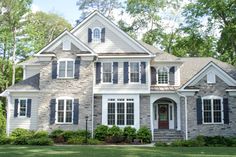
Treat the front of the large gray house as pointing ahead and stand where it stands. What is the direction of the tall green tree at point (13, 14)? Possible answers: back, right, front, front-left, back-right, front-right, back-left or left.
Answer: back-right

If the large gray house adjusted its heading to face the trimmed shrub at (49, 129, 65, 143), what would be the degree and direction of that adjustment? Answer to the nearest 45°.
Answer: approximately 90° to its right

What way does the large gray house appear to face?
toward the camera

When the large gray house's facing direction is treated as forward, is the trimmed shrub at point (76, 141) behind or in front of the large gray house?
in front
